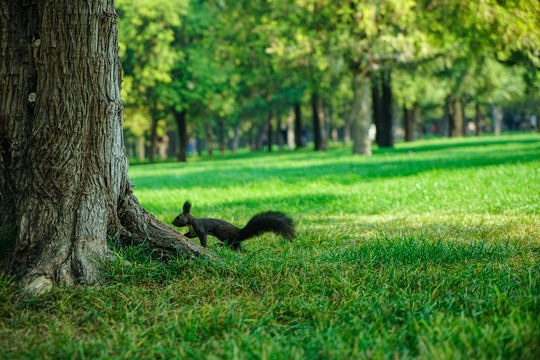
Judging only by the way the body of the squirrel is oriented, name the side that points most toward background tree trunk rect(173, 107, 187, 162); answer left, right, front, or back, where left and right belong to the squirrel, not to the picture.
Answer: right

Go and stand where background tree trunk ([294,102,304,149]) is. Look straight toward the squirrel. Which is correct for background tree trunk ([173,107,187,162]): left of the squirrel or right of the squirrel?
right

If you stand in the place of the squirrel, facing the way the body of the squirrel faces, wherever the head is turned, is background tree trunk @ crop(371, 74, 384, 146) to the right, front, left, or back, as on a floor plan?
right

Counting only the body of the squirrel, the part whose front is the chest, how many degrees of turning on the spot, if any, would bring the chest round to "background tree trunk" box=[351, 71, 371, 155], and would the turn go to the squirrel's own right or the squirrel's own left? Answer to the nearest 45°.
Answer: approximately 90° to the squirrel's own right

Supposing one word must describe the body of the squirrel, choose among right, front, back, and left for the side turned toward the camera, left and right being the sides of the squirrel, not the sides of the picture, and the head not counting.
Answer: left

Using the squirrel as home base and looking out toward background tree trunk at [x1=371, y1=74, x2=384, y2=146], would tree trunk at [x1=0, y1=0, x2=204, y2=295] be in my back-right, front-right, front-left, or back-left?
back-left

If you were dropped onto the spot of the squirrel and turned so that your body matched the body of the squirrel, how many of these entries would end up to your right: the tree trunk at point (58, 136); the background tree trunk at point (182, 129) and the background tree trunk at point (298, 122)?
2

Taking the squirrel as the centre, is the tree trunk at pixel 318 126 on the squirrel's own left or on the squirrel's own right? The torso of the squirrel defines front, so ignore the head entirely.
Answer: on the squirrel's own right

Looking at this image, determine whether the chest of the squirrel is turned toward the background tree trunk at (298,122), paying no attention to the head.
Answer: no
